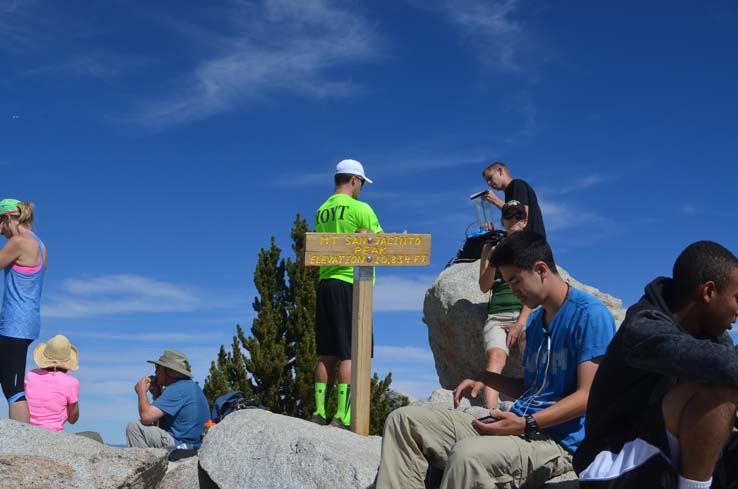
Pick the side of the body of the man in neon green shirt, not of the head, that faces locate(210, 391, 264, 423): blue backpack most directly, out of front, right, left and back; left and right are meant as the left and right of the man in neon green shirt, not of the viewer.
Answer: left

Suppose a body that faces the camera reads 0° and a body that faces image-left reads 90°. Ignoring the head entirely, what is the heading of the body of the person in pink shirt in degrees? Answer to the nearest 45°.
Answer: approximately 180°

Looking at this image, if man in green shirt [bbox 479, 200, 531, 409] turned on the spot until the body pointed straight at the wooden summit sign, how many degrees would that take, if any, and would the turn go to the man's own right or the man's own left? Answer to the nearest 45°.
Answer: approximately 45° to the man's own right

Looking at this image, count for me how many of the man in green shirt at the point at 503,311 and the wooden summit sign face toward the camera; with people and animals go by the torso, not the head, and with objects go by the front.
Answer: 2

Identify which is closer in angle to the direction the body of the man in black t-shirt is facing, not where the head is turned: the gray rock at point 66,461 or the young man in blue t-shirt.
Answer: the gray rock

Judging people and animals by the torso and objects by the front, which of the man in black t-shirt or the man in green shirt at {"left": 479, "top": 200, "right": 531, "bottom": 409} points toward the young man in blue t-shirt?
the man in green shirt

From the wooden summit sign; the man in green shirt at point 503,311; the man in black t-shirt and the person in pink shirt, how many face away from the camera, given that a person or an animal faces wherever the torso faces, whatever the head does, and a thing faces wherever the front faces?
1

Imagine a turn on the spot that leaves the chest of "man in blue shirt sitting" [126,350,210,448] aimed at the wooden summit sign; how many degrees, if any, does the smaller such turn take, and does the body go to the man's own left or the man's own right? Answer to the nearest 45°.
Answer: approximately 135° to the man's own left

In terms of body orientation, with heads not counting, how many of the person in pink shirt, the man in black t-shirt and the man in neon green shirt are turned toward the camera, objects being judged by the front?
0

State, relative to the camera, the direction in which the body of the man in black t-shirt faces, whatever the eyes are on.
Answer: to the viewer's left

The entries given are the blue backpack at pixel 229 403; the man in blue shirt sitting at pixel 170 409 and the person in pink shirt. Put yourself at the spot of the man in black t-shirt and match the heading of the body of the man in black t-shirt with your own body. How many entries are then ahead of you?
3

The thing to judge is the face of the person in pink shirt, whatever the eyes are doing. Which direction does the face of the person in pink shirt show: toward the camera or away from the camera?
away from the camera

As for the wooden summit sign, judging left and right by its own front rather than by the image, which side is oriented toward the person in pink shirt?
right

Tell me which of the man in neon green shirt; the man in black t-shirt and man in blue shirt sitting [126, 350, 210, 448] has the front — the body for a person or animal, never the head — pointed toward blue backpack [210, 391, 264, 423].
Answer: the man in black t-shirt

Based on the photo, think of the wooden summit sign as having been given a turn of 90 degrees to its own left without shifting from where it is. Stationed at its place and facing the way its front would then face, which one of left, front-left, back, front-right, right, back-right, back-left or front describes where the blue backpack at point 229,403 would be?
back-left

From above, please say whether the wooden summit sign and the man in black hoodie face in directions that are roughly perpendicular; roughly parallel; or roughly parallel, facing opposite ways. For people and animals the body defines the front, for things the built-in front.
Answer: roughly perpendicular

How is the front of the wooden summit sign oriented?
toward the camera

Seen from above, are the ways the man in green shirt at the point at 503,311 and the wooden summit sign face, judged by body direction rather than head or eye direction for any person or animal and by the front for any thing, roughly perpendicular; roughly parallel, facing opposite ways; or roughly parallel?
roughly parallel

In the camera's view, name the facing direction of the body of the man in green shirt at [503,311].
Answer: toward the camera
